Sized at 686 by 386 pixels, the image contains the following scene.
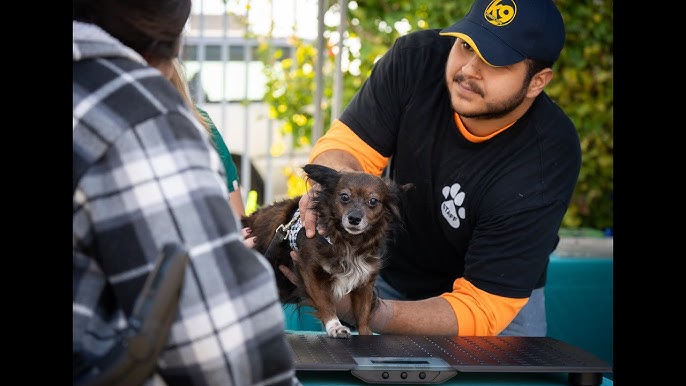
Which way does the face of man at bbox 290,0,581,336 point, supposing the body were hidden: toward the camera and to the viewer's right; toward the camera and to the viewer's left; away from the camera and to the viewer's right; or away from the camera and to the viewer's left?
toward the camera and to the viewer's left

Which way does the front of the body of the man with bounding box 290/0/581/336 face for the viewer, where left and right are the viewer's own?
facing the viewer and to the left of the viewer

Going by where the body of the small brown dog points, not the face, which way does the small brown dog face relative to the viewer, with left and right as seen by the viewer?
facing the viewer and to the right of the viewer
